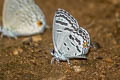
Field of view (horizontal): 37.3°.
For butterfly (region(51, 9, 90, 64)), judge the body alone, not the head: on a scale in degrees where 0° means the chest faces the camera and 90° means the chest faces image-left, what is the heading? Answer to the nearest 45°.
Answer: approximately 90°

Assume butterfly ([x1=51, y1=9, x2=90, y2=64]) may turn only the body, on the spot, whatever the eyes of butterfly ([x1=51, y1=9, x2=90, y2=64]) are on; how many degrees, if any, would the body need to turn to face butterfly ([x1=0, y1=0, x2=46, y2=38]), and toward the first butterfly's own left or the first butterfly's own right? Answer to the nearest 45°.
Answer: approximately 45° to the first butterfly's own right
